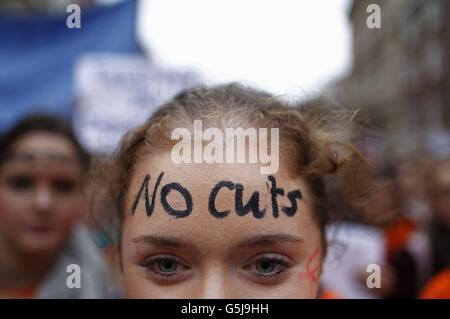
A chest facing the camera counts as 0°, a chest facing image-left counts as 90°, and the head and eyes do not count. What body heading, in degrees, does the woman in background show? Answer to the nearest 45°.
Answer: approximately 0°

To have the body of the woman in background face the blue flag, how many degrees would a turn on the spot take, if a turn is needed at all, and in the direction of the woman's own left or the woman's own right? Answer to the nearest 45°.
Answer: approximately 180°
